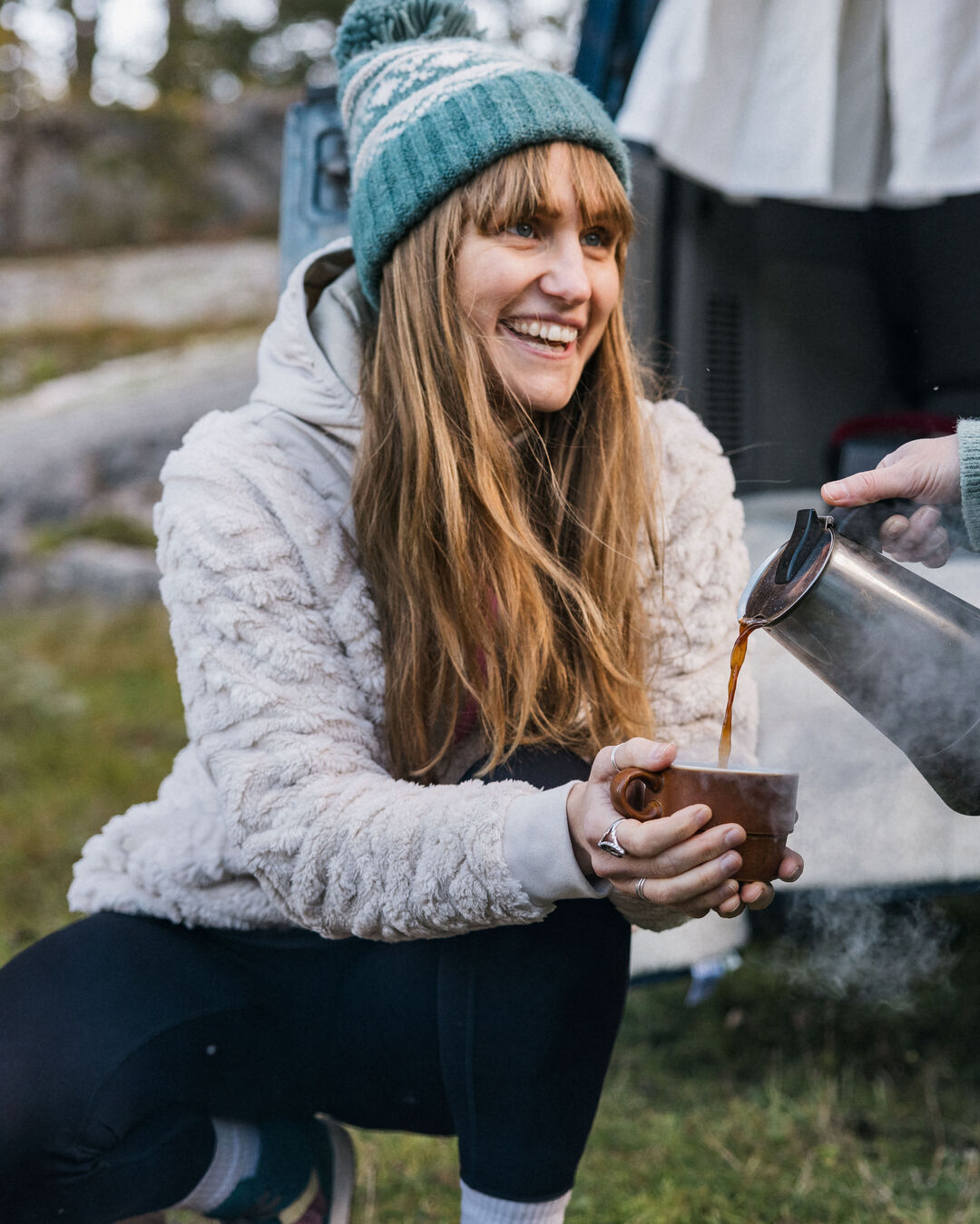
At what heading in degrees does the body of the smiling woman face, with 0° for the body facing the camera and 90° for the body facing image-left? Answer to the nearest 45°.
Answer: approximately 315°

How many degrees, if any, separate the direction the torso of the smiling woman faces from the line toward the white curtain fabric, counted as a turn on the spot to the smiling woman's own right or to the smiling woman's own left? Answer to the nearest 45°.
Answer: approximately 90° to the smiling woman's own left

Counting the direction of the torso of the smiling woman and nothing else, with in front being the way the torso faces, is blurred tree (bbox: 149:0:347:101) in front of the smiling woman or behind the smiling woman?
behind

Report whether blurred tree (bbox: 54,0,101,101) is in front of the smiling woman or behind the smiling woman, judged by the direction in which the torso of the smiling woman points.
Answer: behind
